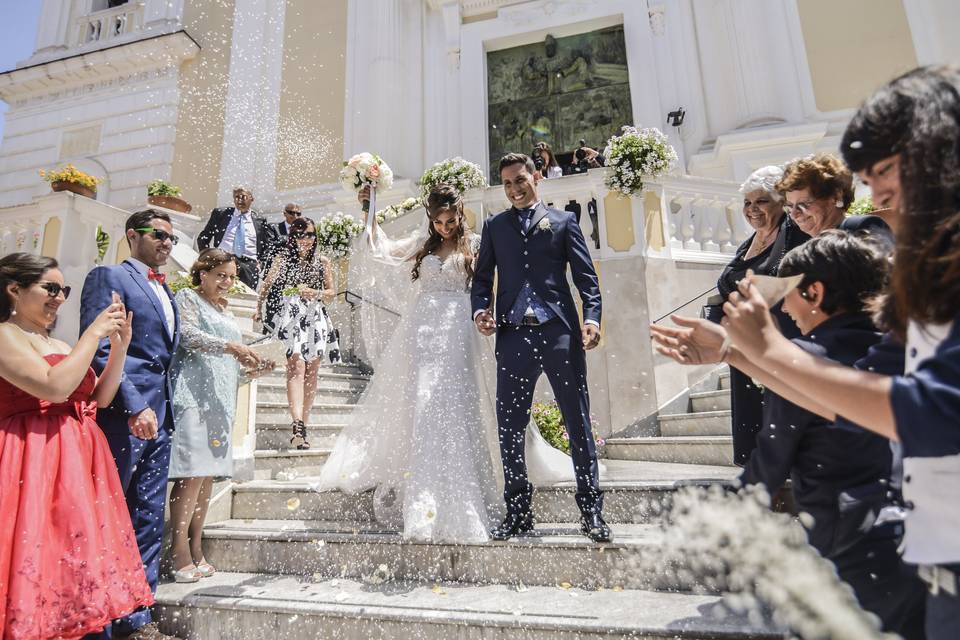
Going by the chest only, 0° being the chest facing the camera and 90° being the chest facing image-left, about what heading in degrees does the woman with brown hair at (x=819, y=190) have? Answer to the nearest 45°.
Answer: approximately 45°

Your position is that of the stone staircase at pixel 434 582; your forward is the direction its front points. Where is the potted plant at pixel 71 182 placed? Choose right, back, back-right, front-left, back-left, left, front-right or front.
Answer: back-right

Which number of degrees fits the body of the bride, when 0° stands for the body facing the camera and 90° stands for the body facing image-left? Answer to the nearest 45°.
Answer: approximately 0°

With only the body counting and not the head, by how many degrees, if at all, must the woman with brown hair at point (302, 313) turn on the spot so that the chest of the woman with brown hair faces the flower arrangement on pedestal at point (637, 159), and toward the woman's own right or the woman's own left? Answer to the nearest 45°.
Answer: approximately 90° to the woman's own left

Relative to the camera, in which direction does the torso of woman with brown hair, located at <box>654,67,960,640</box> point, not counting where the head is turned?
to the viewer's left

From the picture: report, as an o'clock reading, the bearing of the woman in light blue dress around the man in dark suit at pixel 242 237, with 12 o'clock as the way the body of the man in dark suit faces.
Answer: The woman in light blue dress is roughly at 12 o'clock from the man in dark suit.

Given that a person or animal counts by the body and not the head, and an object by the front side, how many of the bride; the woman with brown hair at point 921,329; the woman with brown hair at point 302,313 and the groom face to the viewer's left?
1

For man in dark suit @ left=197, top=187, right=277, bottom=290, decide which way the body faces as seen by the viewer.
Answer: toward the camera

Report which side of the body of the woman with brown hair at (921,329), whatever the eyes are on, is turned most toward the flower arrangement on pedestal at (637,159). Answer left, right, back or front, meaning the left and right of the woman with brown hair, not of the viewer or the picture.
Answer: right

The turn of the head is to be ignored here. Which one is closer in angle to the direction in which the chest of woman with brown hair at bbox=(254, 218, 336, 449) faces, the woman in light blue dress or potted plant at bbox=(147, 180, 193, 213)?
the woman in light blue dress

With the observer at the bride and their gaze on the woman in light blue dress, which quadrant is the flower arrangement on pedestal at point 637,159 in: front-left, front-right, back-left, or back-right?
back-right

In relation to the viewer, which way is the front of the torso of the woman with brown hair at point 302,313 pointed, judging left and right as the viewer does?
facing the viewer

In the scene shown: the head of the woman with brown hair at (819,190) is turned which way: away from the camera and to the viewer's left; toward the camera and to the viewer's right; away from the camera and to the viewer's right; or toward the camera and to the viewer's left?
toward the camera and to the viewer's left

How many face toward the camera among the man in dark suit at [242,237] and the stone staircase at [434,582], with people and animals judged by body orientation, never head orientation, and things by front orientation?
2
